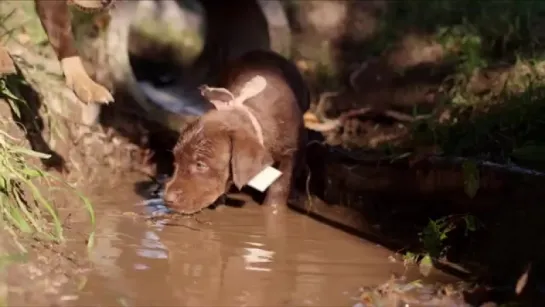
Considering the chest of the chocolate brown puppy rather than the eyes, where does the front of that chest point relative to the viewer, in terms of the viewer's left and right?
facing the viewer and to the left of the viewer
